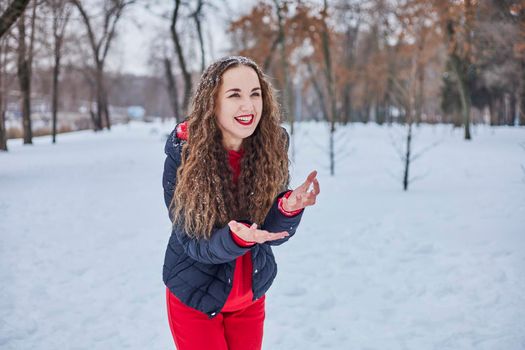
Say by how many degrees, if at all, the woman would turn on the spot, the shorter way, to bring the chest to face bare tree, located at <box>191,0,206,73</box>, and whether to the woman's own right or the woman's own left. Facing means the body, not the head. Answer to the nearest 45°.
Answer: approximately 135° to the woman's own left

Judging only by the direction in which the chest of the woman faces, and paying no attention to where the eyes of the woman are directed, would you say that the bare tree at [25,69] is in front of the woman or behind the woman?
behind
